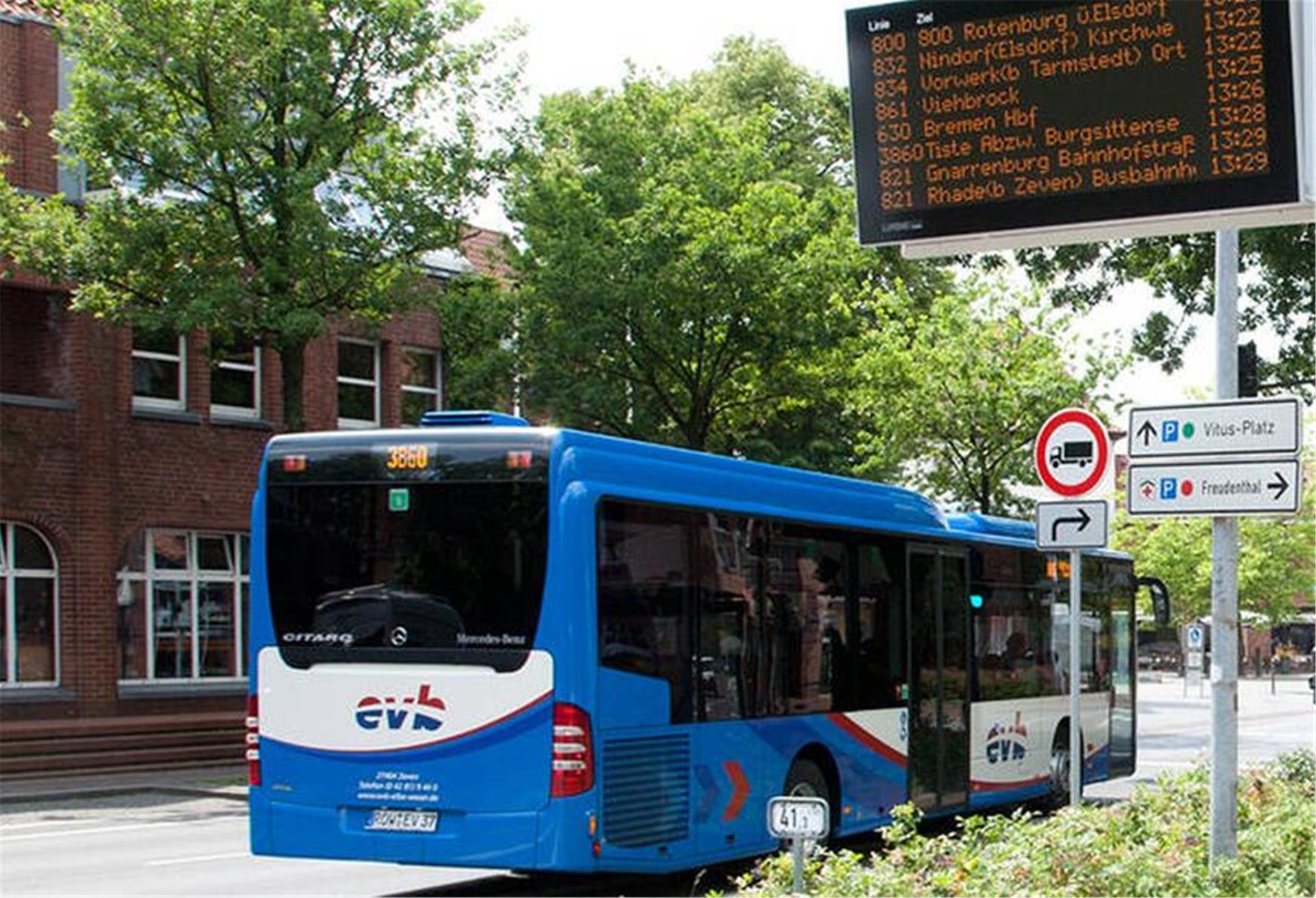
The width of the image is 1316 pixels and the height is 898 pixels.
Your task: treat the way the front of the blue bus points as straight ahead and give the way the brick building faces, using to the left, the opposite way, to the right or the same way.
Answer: to the right

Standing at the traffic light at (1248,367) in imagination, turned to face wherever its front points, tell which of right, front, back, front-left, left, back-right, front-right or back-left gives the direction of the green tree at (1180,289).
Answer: front

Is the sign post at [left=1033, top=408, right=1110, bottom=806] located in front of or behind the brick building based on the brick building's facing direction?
in front

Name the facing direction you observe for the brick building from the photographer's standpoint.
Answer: facing the viewer and to the right of the viewer

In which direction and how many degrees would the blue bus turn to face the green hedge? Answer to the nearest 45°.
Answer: approximately 90° to its right

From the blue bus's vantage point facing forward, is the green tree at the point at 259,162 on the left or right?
on its left

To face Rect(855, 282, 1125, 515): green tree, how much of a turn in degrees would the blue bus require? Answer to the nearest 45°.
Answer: approximately 45° to its left

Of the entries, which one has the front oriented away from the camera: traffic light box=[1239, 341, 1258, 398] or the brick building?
the traffic light

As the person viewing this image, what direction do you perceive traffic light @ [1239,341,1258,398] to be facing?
facing away from the viewer

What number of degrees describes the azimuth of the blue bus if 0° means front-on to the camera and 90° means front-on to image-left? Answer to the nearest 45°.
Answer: approximately 225°

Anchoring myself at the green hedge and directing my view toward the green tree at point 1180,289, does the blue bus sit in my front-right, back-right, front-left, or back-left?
front-left
